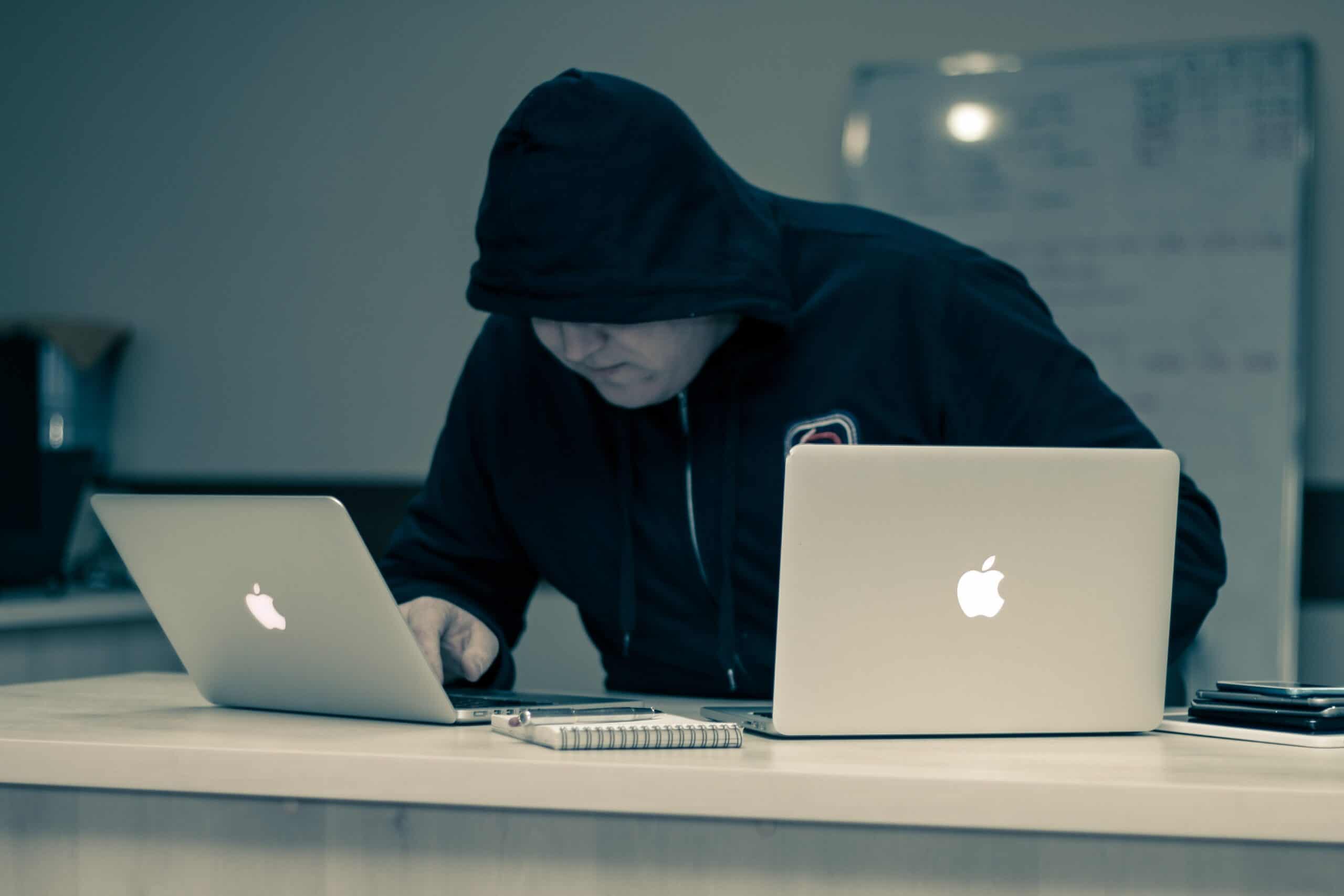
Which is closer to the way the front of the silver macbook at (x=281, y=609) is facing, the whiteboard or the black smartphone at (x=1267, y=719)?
the whiteboard

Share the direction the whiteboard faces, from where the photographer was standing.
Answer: facing the viewer

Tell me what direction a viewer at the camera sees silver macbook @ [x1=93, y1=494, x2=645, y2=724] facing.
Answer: facing away from the viewer and to the right of the viewer

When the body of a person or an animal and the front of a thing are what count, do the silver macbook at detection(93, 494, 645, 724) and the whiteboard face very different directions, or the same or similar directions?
very different directions

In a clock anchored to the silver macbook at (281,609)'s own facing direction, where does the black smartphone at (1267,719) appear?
The black smartphone is roughly at 2 o'clock from the silver macbook.

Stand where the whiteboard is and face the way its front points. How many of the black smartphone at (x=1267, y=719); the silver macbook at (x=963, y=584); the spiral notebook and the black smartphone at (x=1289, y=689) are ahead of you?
4

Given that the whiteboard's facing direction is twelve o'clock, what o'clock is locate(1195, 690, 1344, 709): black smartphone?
The black smartphone is roughly at 12 o'clock from the whiteboard.

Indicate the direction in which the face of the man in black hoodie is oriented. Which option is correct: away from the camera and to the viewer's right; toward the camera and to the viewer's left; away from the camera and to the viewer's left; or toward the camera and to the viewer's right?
toward the camera and to the viewer's left

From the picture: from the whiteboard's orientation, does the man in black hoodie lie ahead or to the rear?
ahead

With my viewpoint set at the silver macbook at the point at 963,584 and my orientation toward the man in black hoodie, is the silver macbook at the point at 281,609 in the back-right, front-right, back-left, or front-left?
front-left

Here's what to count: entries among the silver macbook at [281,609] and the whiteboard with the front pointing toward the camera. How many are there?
1

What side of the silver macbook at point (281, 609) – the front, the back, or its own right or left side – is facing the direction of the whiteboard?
front

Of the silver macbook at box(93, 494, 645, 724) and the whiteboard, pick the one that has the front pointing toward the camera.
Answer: the whiteboard
